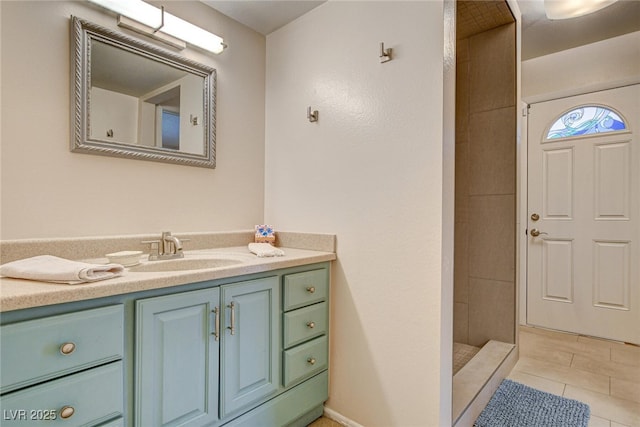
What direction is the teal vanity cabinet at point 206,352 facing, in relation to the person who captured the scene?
facing the viewer and to the right of the viewer

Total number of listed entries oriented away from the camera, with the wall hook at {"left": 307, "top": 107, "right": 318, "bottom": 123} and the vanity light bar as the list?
0

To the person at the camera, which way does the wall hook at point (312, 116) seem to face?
facing the viewer and to the left of the viewer
